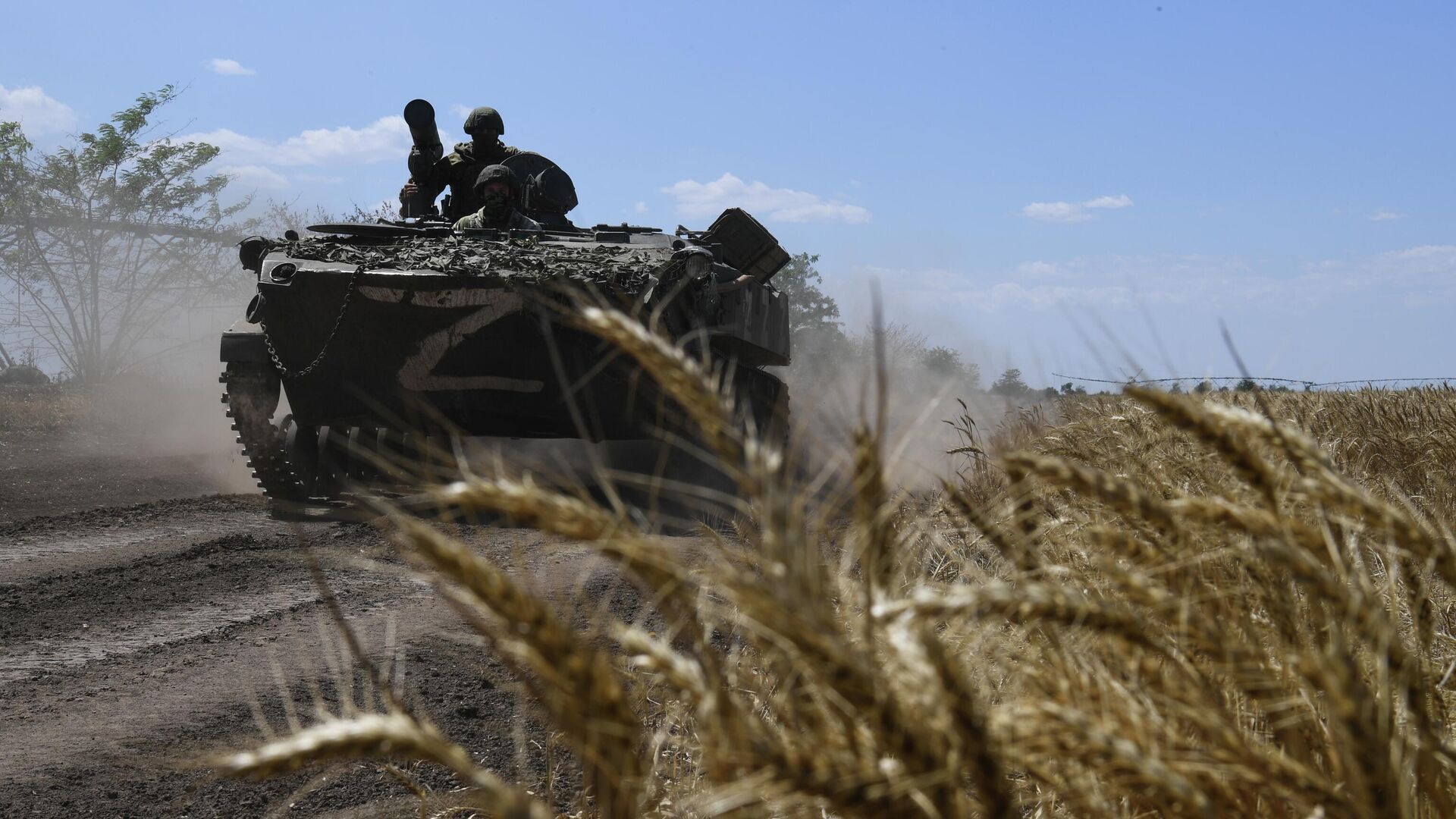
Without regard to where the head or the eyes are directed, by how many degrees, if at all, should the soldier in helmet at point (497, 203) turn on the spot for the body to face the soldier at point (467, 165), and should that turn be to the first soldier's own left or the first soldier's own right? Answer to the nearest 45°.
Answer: approximately 180°

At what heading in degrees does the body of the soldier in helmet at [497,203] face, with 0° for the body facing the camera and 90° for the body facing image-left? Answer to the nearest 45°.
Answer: approximately 0°
